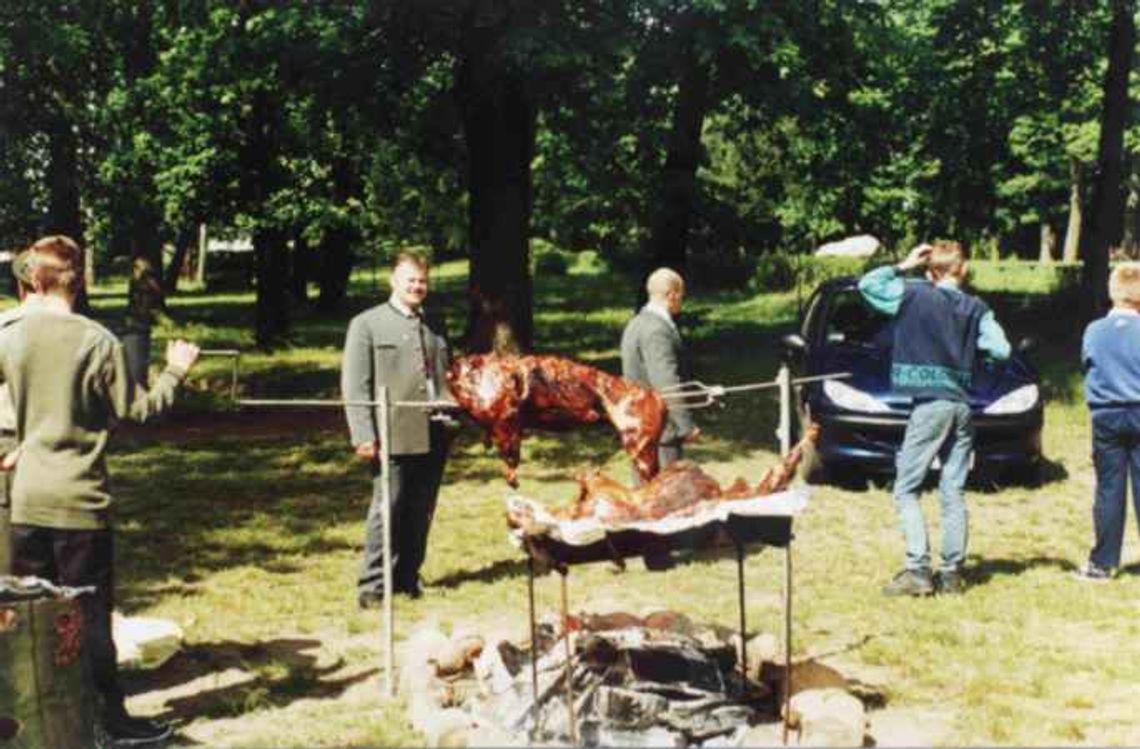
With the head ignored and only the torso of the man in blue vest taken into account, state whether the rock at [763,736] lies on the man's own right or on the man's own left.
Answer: on the man's own left

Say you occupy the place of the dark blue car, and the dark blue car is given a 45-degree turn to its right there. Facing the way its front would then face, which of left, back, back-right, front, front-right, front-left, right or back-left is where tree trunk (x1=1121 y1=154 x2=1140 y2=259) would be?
back-right

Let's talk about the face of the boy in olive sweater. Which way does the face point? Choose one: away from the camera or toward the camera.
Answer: away from the camera

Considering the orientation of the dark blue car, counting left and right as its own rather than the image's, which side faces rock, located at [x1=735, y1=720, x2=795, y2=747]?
front

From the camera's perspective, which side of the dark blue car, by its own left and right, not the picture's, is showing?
front

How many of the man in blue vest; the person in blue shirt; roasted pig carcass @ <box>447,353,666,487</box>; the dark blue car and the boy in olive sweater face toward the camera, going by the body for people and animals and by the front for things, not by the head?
1

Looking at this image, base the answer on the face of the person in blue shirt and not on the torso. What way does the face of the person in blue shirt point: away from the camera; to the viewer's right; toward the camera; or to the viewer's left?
away from the camera

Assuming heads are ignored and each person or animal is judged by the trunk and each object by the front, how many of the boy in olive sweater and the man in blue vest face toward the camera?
0

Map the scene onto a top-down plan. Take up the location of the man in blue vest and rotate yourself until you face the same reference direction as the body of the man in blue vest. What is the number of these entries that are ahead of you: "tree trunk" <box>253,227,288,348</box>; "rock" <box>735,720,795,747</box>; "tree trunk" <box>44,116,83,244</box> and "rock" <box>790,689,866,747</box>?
2

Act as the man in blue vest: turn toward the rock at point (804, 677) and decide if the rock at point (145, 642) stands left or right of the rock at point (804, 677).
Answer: right

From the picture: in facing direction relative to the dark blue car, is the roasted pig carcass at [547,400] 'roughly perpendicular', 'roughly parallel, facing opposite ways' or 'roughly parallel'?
roughly perpendicular

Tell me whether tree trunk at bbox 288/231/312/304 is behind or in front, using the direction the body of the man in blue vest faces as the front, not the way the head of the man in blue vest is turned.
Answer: in front
